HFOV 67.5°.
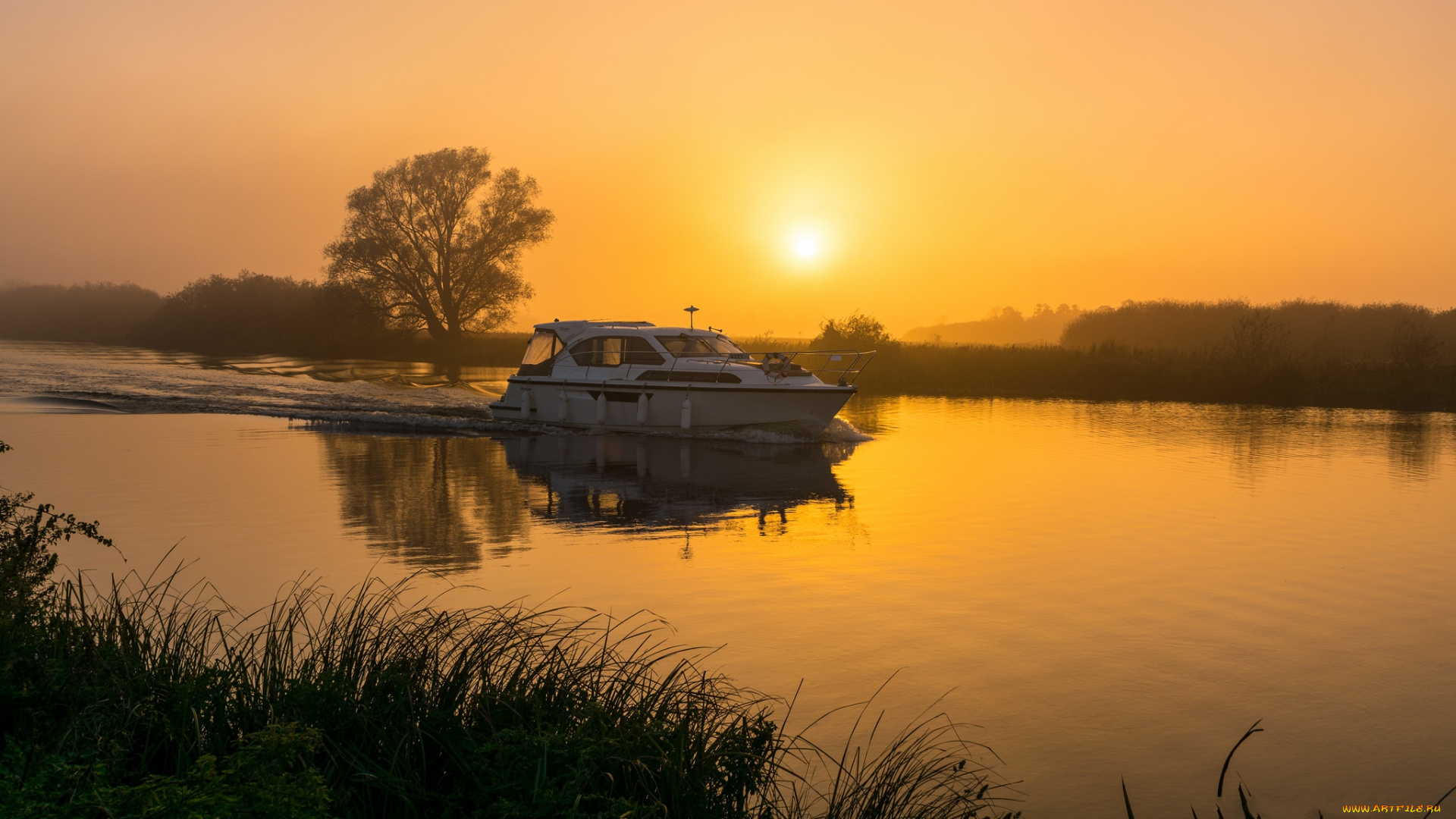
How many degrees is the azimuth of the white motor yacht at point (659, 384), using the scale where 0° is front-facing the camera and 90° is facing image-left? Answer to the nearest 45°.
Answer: approximately 270°

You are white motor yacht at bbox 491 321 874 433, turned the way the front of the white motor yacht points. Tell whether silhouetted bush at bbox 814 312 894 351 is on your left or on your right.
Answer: on your left
